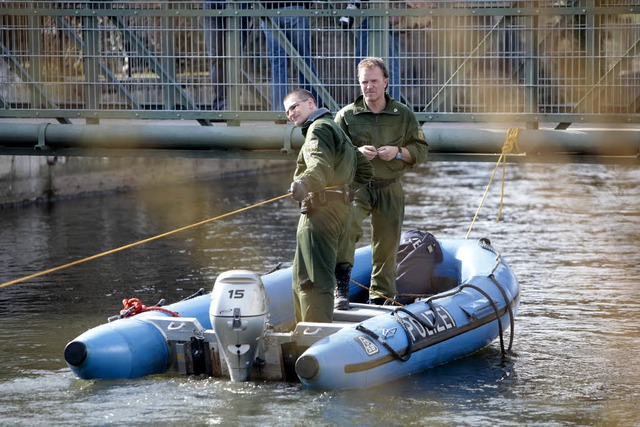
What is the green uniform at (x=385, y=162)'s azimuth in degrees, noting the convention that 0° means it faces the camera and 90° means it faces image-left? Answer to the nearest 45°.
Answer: approximately 0°

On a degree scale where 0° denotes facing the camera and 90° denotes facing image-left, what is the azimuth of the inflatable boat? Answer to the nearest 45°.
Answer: approximately 225°

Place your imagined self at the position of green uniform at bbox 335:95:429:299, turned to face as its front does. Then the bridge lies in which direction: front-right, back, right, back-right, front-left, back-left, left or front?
back

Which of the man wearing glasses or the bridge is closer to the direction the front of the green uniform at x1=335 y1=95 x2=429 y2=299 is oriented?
the man wearing glasses
